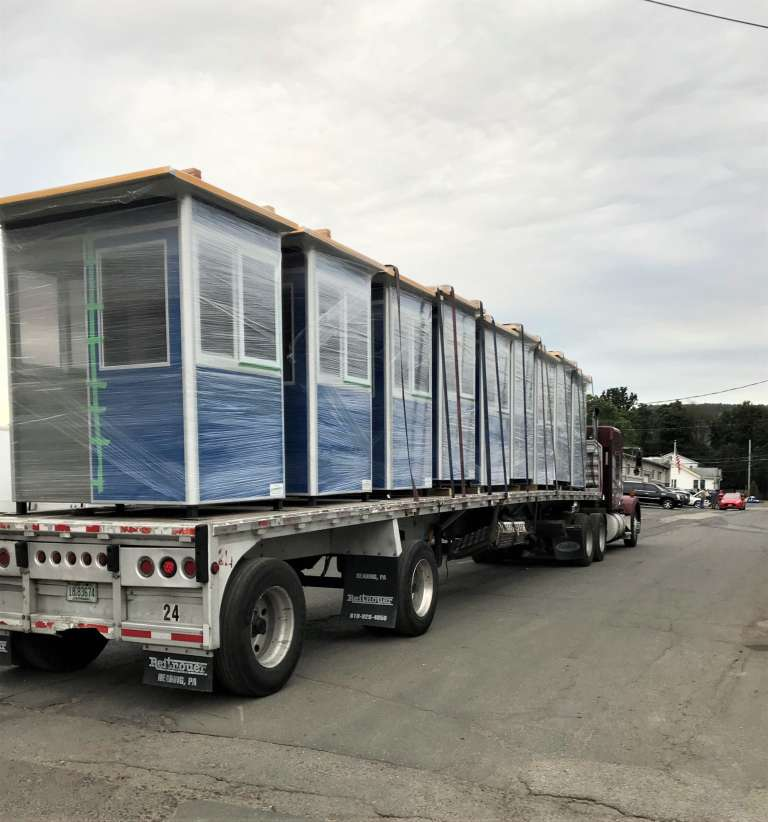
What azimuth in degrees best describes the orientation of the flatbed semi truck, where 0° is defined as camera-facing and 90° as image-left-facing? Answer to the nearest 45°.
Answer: approximately 225°
